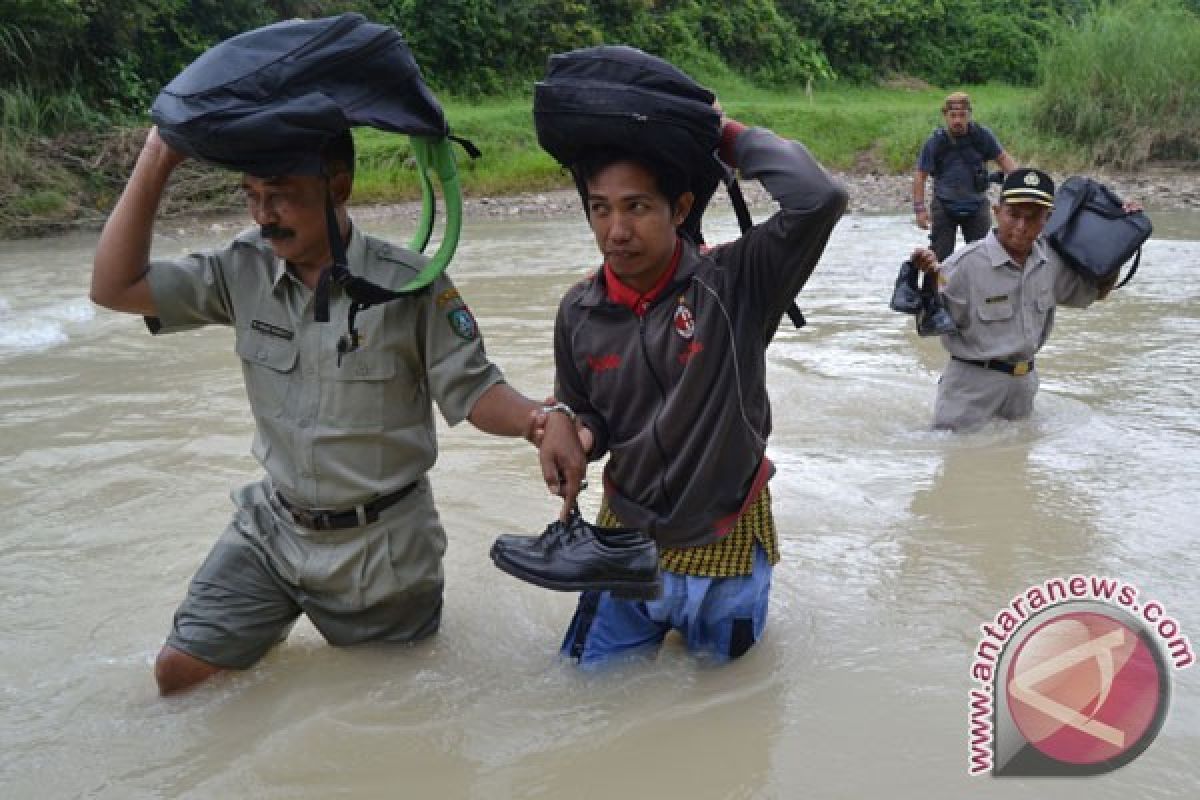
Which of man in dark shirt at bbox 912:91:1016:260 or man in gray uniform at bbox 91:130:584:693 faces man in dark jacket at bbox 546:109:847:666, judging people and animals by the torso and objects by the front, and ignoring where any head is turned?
man in dark shirt at bbox 912:91:1016:260

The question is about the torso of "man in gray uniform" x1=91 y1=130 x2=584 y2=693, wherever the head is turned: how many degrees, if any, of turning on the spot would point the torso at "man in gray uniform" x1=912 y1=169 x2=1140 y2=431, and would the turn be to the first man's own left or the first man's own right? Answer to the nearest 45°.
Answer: approximately 180°

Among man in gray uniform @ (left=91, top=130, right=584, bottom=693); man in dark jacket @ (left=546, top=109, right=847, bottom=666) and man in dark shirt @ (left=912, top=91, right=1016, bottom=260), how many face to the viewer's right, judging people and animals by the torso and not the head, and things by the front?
0

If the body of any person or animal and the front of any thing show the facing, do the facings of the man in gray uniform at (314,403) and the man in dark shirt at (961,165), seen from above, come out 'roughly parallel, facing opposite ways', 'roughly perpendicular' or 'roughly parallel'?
roughly parallel

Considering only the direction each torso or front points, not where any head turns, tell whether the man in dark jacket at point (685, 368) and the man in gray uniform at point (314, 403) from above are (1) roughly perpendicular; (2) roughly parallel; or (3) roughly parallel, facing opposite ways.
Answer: roughly parallel

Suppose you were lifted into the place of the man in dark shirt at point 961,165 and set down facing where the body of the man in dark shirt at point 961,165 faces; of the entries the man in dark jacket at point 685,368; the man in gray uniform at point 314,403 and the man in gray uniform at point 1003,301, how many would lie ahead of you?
3

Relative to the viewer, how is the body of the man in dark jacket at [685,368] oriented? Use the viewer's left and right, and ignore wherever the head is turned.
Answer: facing the viewer and to the left of the viewer

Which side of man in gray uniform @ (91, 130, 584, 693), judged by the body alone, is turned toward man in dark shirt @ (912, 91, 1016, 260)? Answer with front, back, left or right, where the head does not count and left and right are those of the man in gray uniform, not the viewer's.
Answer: back

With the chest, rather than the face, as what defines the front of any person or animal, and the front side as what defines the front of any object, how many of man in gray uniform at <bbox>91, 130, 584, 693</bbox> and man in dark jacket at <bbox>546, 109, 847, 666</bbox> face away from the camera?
0

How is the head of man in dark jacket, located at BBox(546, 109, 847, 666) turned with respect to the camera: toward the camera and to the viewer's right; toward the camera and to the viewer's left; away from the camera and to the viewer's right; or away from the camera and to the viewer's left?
toward the camera and to the viewer's left

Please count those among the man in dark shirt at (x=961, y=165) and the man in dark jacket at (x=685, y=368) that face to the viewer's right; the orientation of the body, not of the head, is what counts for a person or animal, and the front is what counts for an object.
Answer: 0

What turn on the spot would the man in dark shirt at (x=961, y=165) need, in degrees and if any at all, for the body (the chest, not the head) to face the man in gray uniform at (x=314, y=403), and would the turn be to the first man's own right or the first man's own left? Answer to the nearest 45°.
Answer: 0° — they already face them

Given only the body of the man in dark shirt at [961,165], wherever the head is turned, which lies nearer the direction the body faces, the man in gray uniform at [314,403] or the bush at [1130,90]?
the man in gray uniform

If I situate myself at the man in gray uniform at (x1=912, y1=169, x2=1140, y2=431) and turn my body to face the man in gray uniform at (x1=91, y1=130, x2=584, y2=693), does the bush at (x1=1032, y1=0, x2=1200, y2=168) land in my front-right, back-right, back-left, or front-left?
back-right

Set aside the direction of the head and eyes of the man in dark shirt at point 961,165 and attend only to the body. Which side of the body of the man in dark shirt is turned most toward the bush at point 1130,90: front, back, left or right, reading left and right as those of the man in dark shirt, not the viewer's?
back

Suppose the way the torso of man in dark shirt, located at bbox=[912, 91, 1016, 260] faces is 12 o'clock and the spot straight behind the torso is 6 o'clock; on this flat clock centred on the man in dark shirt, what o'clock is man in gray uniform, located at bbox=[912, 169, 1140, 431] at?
The man in gray uniform is roughly at 12 o'clock from the man in dark shirt.

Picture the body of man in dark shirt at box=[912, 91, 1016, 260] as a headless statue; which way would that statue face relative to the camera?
toward the camera
